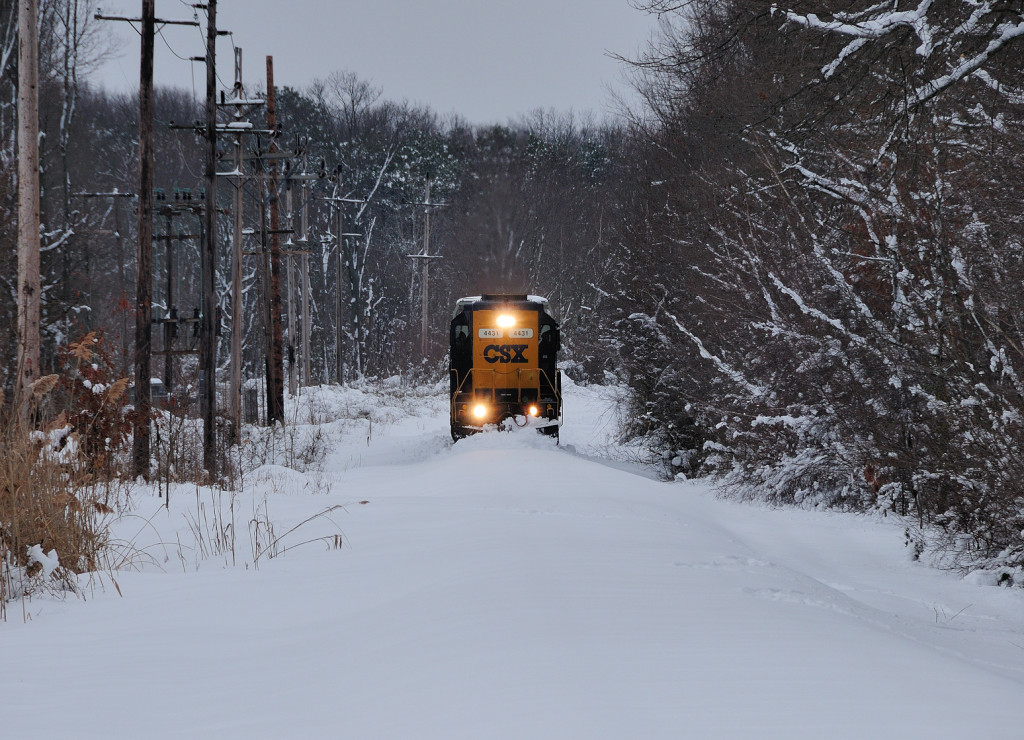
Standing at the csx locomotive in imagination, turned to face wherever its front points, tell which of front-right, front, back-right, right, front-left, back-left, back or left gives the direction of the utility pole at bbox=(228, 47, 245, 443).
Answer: back-right

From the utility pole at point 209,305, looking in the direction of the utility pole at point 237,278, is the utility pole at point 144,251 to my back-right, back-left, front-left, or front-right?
back-left

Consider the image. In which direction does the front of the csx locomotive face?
toward the camera

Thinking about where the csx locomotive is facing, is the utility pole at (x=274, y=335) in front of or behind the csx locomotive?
behind

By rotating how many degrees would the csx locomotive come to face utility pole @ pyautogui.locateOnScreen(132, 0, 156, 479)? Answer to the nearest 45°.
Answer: approximately 90° to its right

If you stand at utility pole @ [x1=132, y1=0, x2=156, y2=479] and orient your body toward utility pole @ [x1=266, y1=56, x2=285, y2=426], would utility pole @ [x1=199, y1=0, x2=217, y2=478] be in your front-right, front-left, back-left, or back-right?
front-right
